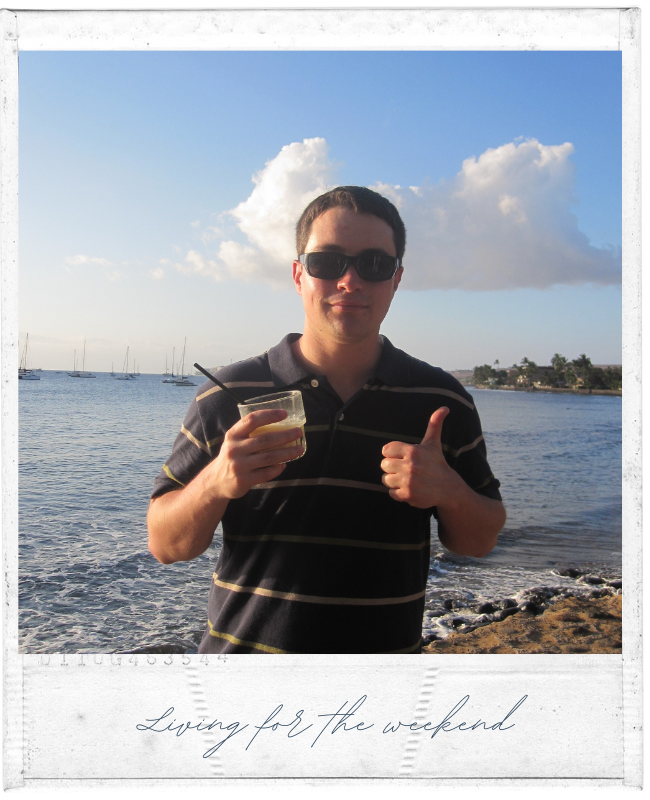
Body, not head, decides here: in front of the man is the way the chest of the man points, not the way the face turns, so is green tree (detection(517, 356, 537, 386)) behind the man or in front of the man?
behind

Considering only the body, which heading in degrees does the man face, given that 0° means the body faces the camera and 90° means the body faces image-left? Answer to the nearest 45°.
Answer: approximately 0°
